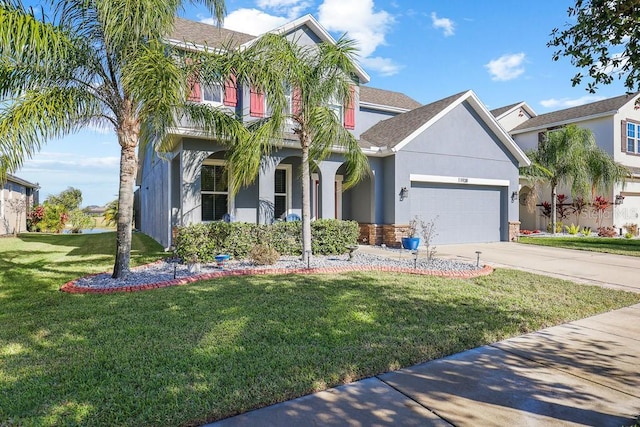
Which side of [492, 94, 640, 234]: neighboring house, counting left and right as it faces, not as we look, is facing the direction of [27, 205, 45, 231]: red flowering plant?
right

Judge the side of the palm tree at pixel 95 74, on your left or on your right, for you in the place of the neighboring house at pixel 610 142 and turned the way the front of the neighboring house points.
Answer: on your right

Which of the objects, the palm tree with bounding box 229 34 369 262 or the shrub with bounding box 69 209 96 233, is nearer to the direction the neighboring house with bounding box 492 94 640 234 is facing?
the palm tree

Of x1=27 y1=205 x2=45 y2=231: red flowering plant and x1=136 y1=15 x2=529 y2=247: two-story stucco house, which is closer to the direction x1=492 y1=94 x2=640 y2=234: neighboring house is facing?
the two-story stucco house

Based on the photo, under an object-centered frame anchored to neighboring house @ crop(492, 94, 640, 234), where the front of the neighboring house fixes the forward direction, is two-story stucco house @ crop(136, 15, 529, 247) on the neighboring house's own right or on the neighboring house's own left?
on the neighboring house's own right

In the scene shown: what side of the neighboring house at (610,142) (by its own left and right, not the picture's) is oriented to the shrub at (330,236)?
right

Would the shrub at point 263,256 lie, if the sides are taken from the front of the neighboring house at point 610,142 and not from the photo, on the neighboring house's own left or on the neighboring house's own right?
on the neighboring house's own right
